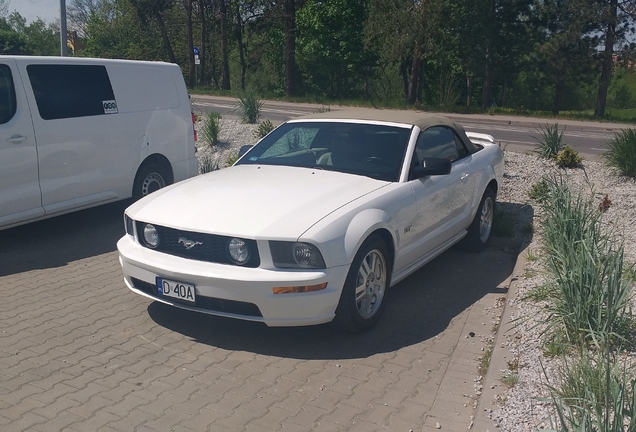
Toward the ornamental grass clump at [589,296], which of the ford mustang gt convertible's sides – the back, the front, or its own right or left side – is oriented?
left

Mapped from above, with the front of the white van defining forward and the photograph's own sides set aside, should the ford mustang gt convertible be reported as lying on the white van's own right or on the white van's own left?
on the white van's own left

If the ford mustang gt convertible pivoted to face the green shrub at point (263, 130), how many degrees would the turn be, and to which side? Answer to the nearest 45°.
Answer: approximately 135° to its right

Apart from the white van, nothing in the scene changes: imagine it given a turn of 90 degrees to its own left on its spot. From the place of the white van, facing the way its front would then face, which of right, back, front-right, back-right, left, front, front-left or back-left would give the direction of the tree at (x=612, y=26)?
left

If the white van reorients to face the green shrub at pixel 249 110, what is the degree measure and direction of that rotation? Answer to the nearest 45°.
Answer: approximately 180°

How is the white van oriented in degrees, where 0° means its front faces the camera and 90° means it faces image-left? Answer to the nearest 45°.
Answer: approximately 45°

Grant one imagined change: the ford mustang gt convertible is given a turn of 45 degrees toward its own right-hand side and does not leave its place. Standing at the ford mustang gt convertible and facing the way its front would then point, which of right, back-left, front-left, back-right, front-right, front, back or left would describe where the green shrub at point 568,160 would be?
back-right

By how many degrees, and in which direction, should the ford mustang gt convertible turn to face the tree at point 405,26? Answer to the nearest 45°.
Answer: approximately 135° to its right

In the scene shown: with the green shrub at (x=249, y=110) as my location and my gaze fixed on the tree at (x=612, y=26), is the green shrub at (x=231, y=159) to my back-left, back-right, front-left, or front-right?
back-right

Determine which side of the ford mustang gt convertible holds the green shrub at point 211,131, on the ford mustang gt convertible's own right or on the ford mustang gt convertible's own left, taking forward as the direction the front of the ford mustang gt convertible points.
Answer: on the ford mustang gt convertible's own right
